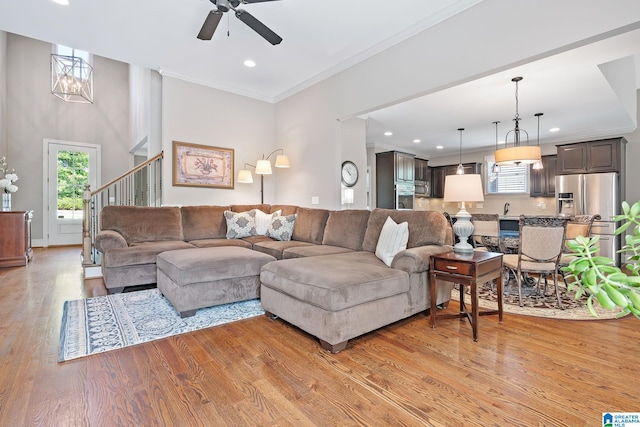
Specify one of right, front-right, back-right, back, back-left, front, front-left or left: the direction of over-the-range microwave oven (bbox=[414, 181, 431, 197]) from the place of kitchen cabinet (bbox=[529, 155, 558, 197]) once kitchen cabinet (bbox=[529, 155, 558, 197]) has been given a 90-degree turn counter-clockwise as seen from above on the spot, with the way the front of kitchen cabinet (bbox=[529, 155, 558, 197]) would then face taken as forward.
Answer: back

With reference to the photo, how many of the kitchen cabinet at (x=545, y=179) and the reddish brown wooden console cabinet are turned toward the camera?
1

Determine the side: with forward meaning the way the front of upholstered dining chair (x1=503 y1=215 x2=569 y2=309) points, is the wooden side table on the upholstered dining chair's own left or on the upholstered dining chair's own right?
on the upholstered dining chair's own left

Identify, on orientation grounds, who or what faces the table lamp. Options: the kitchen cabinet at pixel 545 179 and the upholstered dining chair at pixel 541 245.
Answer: the kitchen cabinet

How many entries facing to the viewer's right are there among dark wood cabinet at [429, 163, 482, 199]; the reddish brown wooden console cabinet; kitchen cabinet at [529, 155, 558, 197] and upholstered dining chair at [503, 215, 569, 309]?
1

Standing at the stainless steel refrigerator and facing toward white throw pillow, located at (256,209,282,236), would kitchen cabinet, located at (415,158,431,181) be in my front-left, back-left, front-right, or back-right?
front-right

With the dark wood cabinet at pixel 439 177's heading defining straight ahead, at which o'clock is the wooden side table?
The wooden side table is roughly at 12 o'clock from the dark wood cabinet.

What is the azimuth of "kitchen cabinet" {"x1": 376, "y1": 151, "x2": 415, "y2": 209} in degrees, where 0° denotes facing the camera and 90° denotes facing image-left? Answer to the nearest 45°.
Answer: approximately 315°

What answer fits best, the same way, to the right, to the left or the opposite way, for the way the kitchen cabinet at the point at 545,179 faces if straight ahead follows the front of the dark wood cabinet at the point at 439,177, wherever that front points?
the same way

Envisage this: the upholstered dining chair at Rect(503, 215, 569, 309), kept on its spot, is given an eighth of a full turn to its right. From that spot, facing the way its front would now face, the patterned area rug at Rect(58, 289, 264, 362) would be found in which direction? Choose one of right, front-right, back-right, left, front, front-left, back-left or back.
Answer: back-left

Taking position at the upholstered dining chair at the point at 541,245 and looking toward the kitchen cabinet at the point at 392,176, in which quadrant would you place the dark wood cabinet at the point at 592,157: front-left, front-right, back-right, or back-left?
front-right

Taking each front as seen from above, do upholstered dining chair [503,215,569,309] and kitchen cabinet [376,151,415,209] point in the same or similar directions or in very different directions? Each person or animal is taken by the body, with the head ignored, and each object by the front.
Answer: very different directions

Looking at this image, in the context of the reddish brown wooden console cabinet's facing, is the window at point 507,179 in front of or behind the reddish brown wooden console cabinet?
in front

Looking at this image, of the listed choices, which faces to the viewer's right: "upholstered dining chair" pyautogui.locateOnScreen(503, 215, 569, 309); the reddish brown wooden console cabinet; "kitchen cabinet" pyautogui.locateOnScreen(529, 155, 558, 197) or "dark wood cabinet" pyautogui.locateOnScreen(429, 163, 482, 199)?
the reddish brown wooden console cabinet

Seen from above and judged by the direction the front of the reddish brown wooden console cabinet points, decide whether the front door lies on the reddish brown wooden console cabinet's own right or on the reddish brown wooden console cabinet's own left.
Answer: on the reddish brown wooden console cabinet's own left

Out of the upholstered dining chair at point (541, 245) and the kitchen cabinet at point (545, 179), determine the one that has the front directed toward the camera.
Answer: the kitchen cabinet

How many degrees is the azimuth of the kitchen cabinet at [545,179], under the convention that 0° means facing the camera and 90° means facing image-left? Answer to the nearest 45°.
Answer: approximately 0°

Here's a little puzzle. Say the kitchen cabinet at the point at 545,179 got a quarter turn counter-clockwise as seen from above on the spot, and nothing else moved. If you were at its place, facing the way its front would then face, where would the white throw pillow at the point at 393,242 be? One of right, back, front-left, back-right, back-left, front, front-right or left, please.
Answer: right

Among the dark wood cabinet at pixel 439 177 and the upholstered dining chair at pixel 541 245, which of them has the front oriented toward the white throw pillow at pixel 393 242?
the dark wood cabinet

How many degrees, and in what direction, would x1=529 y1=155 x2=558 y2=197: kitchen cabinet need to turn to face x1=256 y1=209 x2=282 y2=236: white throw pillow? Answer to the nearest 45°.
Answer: approximately 45° to its right

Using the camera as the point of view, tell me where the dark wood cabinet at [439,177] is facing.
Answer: facing the viewer
